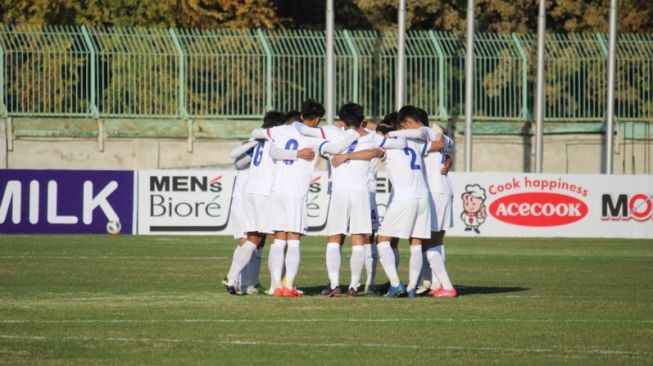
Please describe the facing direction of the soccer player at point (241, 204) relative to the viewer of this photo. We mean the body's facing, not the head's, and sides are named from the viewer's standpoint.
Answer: facing to the right of the viewer

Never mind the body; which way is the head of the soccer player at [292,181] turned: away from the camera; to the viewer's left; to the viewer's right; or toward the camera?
away from the camera

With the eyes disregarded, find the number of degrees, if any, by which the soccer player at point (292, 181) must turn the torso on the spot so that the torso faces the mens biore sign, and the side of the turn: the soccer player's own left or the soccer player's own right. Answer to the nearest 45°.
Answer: approximately 45° to the soccer player's own left

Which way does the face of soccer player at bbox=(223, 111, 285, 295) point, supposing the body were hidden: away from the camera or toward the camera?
away from the camera

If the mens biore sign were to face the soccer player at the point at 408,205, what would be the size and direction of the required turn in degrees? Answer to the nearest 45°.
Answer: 0° — it already faces them

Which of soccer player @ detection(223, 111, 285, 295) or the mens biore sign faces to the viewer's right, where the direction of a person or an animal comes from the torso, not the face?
the soccer player

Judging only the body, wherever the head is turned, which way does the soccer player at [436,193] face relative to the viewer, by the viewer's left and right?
facing to the left of the viewer

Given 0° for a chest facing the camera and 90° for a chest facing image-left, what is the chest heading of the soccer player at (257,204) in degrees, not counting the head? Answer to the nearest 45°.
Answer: approximately 225°
